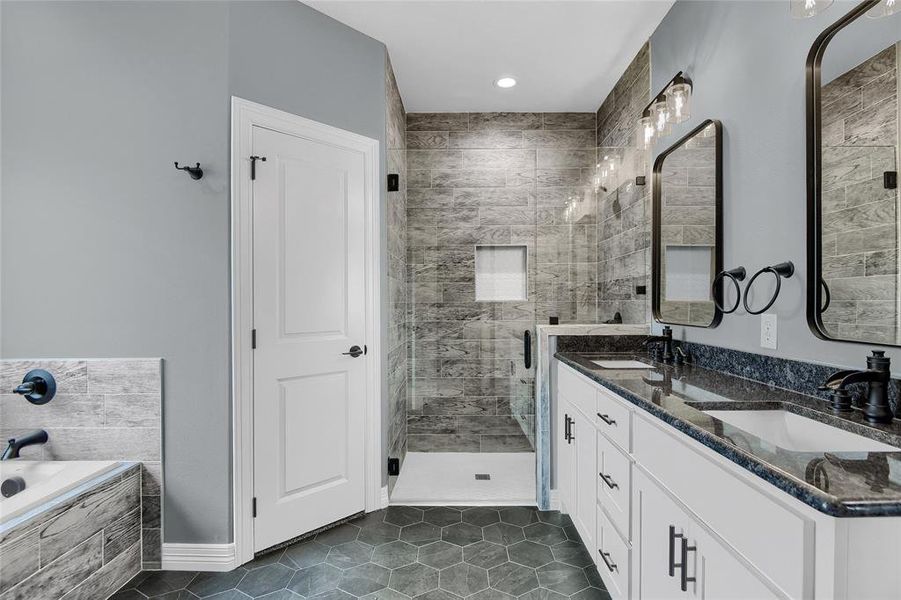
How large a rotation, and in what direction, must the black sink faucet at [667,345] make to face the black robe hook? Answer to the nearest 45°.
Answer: approximately 45° to its left

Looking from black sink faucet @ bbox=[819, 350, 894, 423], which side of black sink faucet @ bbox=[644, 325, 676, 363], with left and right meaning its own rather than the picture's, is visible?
left

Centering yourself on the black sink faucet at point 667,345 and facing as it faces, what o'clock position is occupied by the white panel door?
The white panel door is roughly at 11 o'clock from the black sink faucet.

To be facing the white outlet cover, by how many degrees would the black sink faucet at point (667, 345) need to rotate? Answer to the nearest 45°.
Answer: approximately 135° to its left

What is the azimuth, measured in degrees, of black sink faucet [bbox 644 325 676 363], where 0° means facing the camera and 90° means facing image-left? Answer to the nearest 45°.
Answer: approximately 90°

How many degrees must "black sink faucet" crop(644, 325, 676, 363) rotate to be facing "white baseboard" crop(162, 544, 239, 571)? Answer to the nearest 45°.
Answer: approximately 45° to its left

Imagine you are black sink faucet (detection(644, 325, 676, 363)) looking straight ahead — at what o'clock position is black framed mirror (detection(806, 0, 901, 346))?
The black framed mirror is roughly at 8 o'clock from the black sink faucet.

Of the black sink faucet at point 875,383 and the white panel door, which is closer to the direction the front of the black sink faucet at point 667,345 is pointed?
the white panel door

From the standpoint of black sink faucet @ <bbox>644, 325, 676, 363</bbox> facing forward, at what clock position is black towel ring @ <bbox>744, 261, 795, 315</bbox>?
The black towel ring is roughly at 8 o'clock from the black sink faucet.
